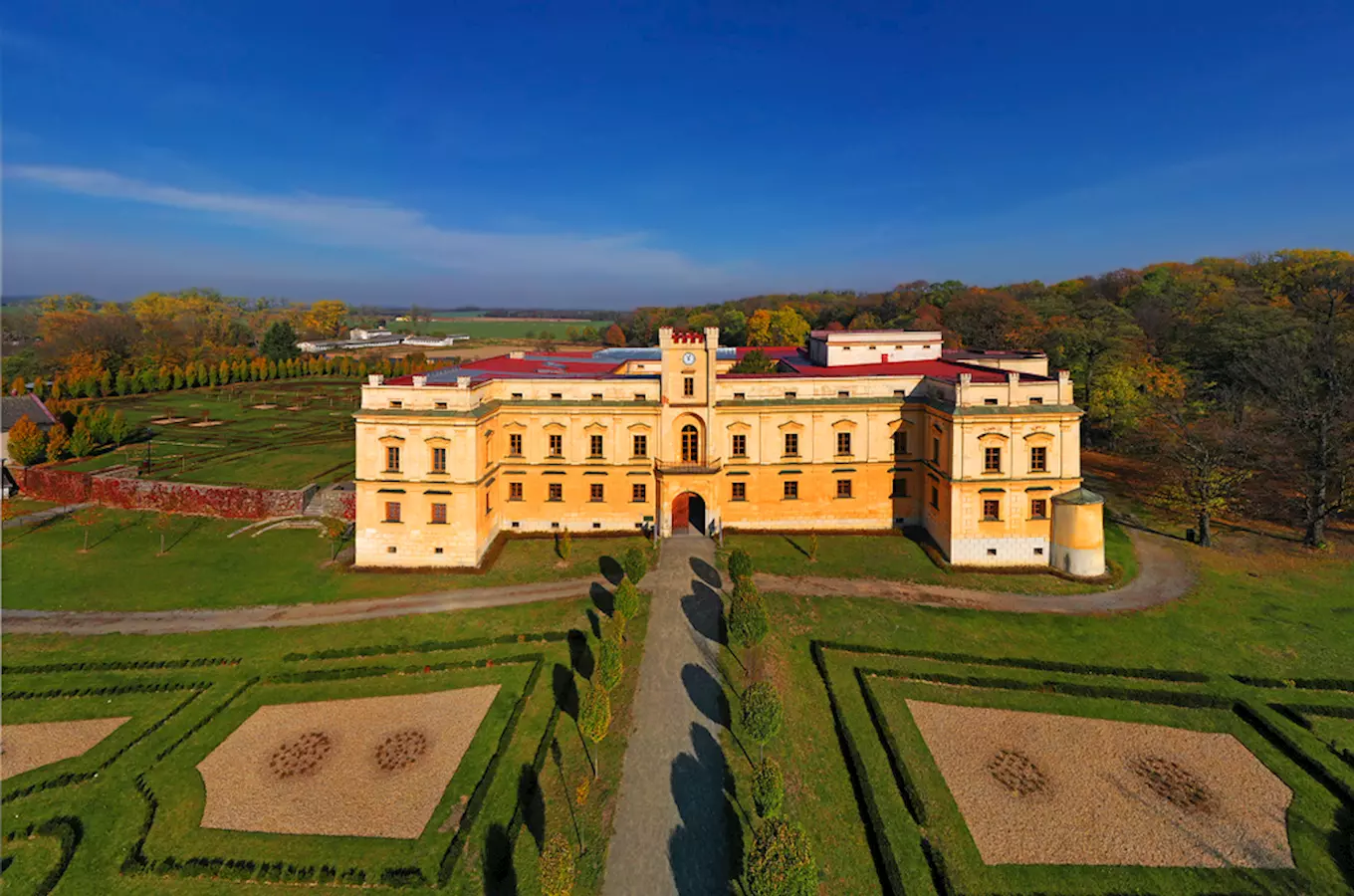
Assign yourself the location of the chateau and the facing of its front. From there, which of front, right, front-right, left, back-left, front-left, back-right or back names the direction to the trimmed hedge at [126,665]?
front-right

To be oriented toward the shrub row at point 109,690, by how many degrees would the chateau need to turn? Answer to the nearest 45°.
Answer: approximately 45° to its right

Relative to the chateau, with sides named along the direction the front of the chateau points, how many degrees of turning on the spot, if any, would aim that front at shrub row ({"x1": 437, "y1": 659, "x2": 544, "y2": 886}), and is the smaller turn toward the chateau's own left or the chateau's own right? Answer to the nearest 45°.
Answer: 0° — it already faces it

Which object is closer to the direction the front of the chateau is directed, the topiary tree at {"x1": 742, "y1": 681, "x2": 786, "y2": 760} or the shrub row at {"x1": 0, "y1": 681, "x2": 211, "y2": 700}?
the topiary tree

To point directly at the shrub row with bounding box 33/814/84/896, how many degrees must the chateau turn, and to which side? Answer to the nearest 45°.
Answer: approximately 45° to its right

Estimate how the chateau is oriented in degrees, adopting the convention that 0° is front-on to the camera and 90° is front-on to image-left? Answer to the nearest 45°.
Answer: approximately 0°

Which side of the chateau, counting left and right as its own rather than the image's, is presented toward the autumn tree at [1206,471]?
left

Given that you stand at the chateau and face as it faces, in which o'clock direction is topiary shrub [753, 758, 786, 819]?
The topiary shrub is roughly at 12 o'clock from the chateau.
